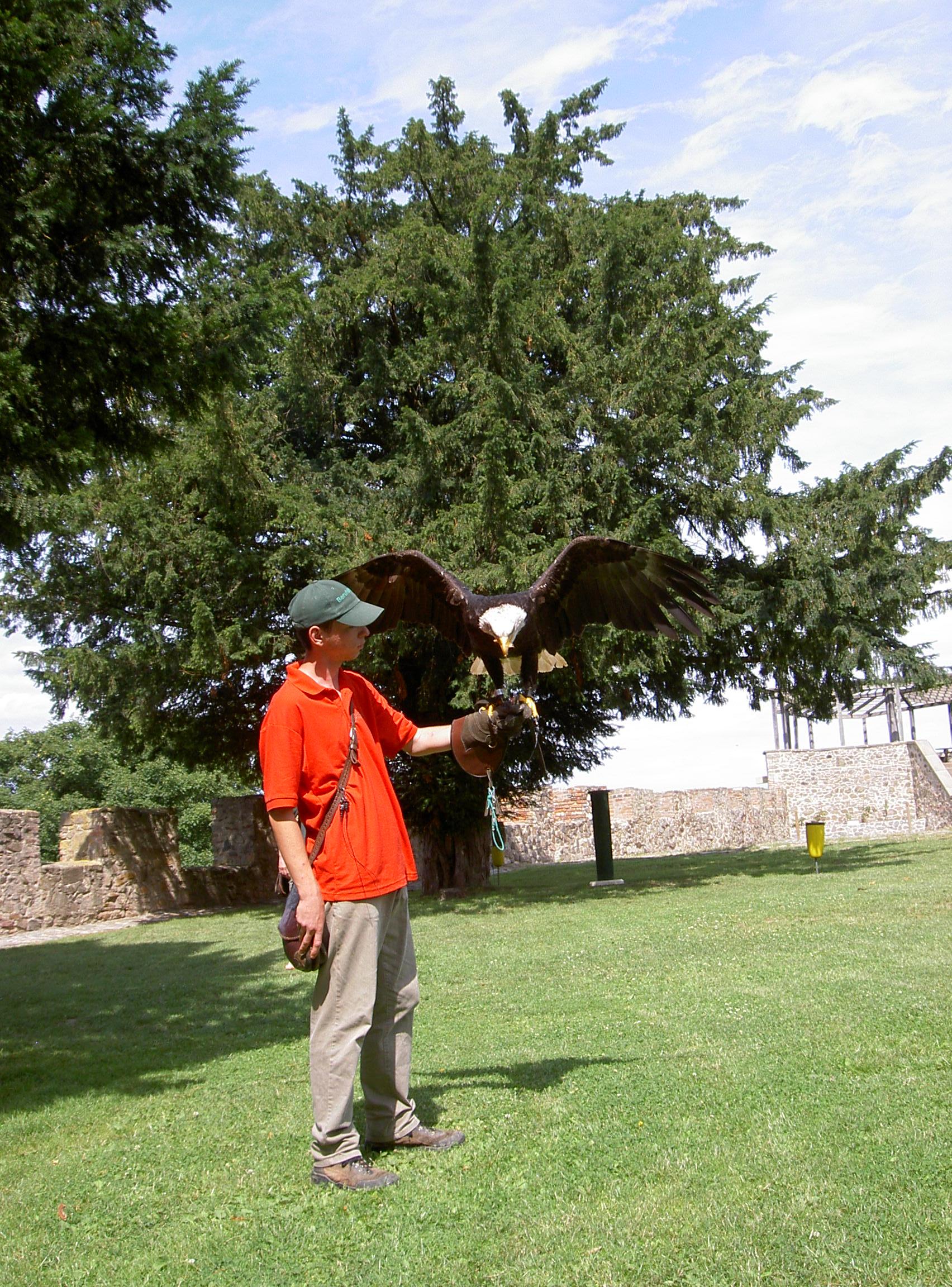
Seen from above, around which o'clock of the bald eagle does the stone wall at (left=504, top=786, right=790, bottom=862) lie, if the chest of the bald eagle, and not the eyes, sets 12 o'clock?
The stone wall is roughly at 6 o'clock from the bald eagle.

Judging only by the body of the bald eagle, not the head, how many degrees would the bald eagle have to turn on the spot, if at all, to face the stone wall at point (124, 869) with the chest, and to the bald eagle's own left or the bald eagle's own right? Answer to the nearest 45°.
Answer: approximately 135° to the bald eagle's own right

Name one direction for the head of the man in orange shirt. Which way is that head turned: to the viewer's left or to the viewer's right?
to the viewer's right

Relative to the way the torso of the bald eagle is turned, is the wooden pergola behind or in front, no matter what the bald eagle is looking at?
behind

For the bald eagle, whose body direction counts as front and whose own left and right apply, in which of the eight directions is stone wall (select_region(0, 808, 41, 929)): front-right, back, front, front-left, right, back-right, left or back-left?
back-right

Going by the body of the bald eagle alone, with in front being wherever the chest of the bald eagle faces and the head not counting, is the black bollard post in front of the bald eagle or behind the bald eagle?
behind

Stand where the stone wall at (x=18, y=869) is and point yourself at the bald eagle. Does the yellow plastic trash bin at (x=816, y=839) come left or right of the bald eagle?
left

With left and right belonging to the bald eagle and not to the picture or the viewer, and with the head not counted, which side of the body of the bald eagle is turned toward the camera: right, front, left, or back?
front

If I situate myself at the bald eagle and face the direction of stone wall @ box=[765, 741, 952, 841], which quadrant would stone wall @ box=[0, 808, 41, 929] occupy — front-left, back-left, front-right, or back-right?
front-left

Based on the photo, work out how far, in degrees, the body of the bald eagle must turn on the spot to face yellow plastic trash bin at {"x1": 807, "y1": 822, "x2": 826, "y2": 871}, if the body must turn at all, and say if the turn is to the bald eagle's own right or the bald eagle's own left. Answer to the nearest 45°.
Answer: approximately 180°

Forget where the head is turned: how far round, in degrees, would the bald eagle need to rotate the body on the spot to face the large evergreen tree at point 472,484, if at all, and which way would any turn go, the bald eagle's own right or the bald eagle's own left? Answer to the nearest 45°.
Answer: approximately 180°
